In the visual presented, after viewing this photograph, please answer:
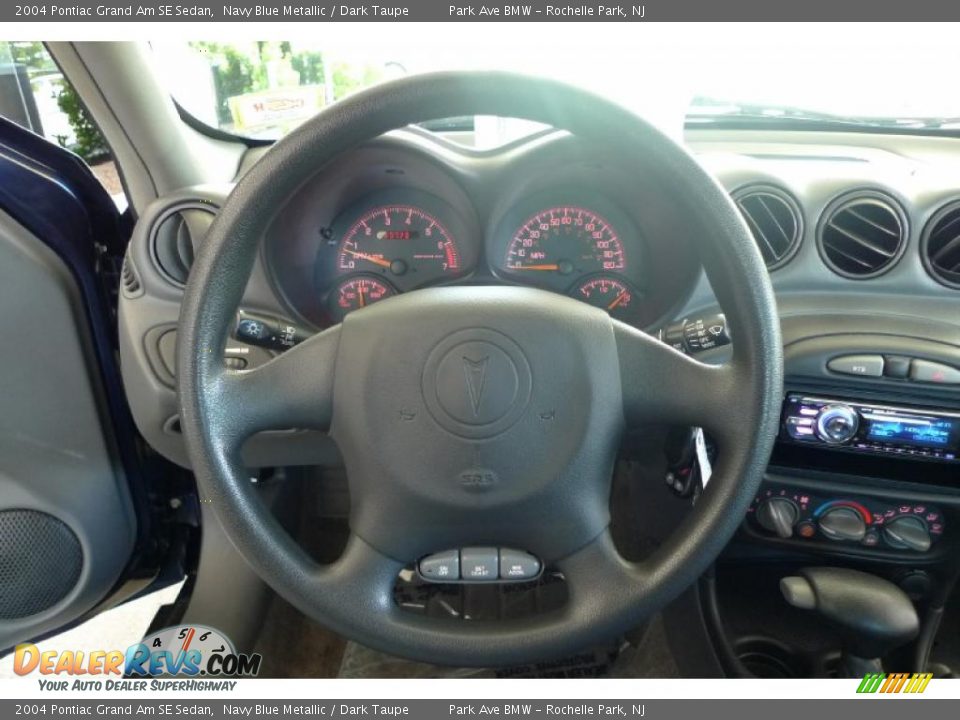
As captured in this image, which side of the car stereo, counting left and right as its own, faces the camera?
front

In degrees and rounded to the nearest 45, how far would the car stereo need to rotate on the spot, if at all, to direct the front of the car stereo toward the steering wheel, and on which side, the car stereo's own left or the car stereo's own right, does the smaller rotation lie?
approximately 45° to the car stereo's own right

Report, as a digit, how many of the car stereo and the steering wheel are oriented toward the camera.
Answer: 2

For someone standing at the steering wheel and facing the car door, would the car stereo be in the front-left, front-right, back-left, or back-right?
back-right

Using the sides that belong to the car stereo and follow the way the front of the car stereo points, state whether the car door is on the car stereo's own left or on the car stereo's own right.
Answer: on the car stereo's own right

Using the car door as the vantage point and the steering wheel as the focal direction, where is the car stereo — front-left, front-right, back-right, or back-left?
front-left
